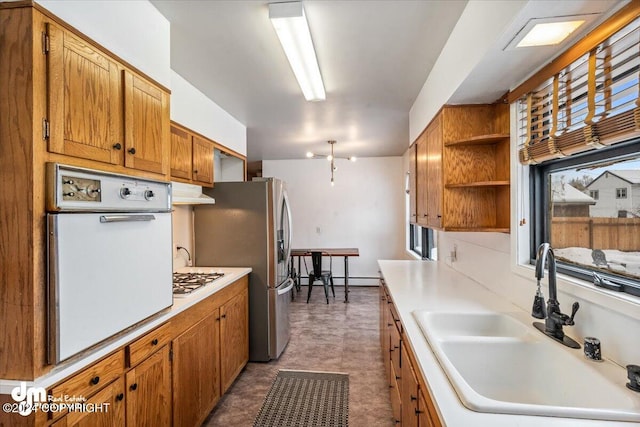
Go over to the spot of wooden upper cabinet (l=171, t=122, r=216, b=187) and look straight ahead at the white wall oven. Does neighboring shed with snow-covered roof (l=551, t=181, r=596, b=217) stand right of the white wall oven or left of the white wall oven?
left

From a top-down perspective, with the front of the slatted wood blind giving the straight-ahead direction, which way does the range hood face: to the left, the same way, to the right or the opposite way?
the opposite way

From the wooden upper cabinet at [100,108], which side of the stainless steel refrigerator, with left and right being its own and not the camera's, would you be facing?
right

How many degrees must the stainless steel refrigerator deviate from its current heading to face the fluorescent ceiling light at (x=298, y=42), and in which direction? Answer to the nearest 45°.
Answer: approximately 90° to its right

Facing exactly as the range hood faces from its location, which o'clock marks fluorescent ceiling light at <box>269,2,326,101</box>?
The fluorescent ceiling light is roughly at 2 o'clock from the range hood.

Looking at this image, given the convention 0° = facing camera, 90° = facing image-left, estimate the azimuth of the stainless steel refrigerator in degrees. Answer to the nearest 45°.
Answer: approximately 270°

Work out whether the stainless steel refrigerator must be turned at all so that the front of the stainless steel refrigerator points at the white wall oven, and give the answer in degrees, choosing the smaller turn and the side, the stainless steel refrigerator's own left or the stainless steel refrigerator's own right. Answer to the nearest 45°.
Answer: approximately 90° to the stainless steel refrigerator's own right

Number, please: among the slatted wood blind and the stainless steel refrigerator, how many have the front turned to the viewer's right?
1

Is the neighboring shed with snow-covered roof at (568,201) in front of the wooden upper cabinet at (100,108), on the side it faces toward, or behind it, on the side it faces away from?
in front

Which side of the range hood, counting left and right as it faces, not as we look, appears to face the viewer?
right
